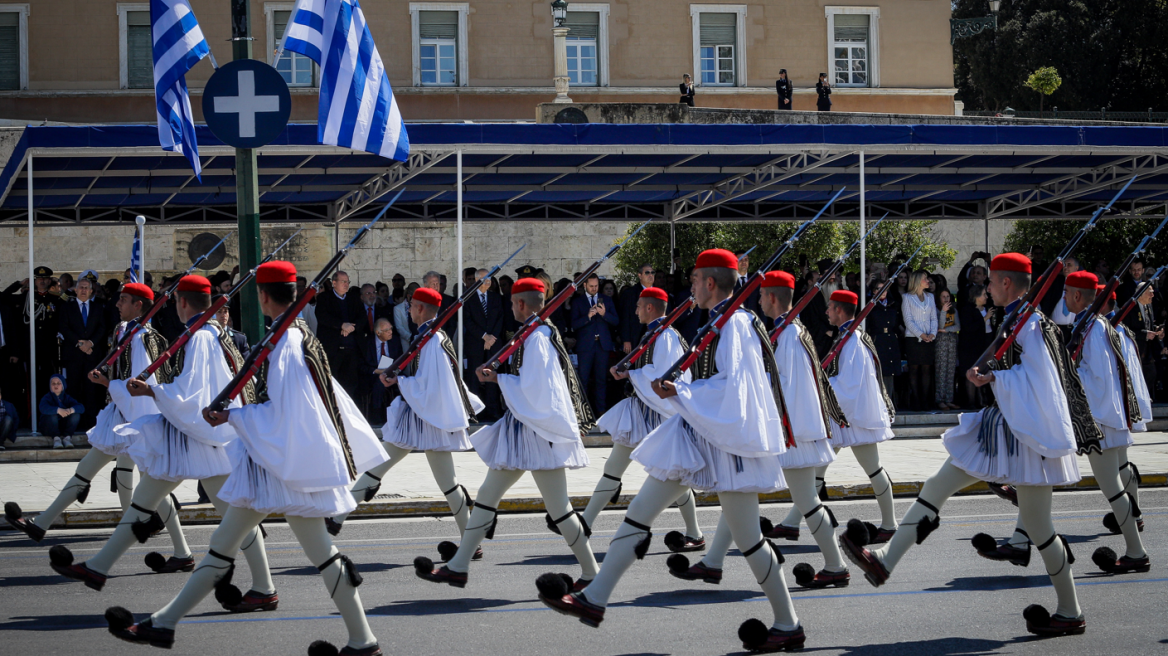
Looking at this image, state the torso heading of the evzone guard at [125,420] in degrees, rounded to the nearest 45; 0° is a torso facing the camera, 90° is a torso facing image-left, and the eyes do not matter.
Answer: approximately 90°

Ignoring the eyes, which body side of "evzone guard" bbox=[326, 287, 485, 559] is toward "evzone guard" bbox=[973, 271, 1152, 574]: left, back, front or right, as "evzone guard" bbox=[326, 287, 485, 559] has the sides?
back

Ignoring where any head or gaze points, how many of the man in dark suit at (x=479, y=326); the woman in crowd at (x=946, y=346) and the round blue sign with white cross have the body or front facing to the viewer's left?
0

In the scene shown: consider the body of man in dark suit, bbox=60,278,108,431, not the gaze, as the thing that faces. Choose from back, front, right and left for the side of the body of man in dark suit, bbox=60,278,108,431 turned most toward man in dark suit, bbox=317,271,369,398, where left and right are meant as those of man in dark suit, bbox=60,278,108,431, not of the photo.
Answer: left

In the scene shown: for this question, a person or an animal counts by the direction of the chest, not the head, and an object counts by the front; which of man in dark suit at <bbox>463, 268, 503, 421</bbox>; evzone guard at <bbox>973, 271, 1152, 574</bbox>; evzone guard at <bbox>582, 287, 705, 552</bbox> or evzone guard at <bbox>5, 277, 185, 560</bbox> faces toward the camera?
the man in dark suit

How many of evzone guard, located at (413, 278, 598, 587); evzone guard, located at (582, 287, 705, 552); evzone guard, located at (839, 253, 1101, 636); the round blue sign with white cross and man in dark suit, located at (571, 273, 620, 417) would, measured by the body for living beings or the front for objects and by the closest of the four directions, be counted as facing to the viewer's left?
3

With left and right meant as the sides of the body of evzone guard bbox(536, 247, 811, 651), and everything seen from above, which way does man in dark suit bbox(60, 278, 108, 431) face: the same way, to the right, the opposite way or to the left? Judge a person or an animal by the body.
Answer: to the left

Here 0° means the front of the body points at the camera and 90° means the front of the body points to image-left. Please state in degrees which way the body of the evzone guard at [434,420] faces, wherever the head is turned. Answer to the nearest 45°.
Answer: approximately 90°

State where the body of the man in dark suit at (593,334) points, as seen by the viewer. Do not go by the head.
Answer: toward the camera

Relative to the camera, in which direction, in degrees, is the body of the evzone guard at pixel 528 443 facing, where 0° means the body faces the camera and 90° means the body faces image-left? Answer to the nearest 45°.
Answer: approximately 90°

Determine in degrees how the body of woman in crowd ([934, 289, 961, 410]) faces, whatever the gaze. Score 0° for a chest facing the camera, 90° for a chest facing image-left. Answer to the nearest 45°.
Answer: approximately 0°

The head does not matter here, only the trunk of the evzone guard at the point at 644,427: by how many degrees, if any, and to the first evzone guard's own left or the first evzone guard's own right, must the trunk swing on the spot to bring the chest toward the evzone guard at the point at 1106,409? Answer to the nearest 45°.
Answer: approximately 180°

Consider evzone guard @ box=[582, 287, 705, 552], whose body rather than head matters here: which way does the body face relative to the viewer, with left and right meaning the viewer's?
facing to the left of the viewer

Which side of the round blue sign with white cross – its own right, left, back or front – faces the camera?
front

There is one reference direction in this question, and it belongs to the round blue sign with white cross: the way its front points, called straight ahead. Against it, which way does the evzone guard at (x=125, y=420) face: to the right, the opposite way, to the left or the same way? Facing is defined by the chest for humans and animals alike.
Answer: to the right

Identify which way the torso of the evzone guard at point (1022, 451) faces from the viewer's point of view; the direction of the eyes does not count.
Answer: to the viewer's left

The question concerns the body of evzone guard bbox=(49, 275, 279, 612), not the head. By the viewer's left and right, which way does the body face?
facing to the left of the viewer
